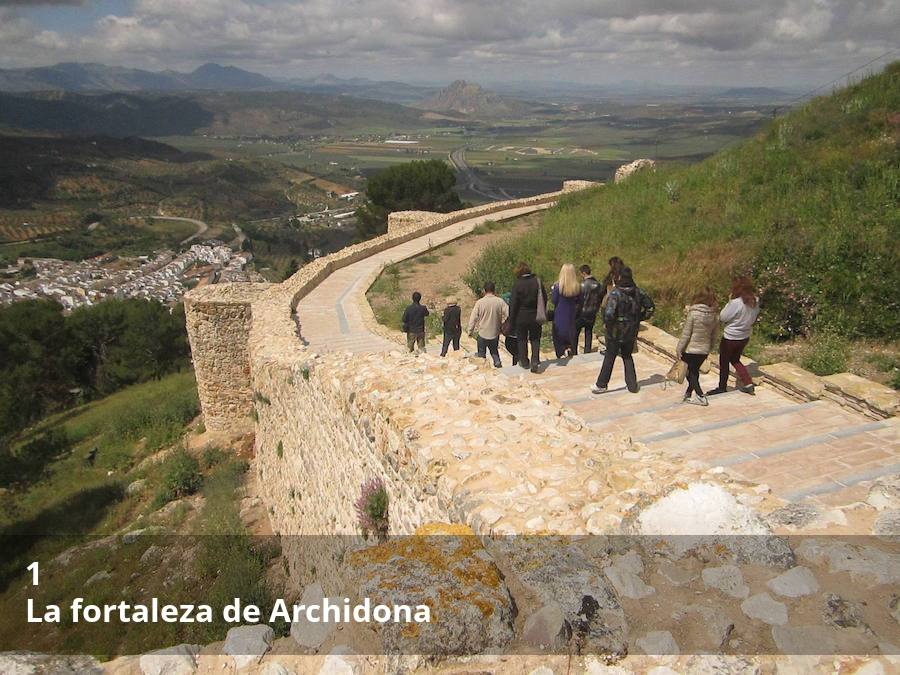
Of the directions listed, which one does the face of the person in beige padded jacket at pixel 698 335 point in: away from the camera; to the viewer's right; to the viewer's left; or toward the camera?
away from the camera

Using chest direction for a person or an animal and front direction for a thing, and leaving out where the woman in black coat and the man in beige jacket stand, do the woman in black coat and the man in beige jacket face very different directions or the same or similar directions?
same or similar directions

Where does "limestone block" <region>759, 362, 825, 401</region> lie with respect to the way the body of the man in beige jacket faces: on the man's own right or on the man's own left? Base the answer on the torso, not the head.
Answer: on the man's own right

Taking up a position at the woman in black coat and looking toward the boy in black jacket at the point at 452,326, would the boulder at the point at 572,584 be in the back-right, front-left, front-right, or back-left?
back-left

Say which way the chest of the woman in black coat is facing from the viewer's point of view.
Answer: away from the camera

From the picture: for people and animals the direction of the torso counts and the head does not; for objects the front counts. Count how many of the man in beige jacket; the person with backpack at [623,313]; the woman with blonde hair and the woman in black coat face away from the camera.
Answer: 4

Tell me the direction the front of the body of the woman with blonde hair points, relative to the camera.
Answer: away from the camera

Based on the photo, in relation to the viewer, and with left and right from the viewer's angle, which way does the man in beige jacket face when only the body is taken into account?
facing away from the viewer

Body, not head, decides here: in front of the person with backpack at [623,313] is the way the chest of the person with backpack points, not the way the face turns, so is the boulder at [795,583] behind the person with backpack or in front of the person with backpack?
behind

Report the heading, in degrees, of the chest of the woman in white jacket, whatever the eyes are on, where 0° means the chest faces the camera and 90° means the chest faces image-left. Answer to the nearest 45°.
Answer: approximately 135°

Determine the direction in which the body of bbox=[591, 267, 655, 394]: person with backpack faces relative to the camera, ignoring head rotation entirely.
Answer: away from the camera

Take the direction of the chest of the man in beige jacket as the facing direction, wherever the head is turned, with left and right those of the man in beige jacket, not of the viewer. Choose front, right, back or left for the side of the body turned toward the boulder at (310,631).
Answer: back

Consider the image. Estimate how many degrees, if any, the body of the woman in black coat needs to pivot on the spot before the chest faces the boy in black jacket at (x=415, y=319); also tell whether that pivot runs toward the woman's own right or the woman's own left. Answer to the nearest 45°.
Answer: approximately 45° to the woman's own left

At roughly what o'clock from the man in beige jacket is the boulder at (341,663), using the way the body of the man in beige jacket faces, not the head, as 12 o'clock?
The boulder is roughly at 6 o'clock from the man in beige jacket.
